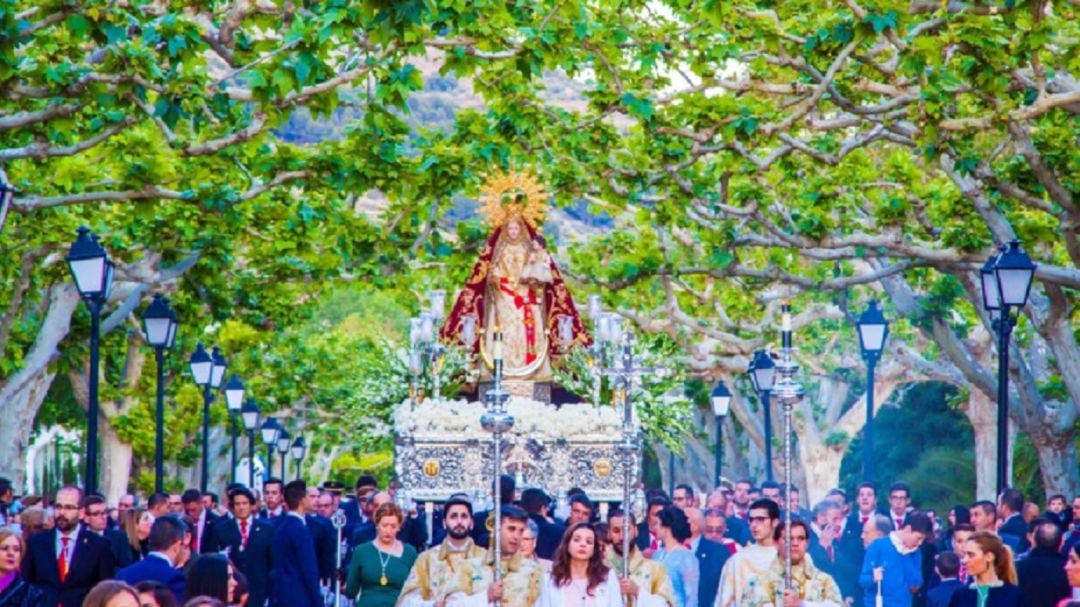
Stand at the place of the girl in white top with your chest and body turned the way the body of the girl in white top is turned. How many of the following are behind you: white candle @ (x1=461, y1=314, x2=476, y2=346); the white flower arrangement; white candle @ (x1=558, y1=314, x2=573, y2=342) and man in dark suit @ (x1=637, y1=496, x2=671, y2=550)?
4

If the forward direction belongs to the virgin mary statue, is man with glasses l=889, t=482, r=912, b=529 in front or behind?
in front

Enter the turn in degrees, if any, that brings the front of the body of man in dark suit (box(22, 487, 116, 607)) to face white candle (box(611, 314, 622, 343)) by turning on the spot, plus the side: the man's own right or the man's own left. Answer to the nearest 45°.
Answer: approximately 135° to the man's own left

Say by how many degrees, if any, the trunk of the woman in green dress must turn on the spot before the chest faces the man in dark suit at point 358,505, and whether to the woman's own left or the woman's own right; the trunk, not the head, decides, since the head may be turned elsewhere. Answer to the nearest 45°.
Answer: approximately 180°

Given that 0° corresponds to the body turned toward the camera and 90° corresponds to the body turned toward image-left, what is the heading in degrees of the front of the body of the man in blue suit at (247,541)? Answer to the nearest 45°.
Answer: approximately 0°

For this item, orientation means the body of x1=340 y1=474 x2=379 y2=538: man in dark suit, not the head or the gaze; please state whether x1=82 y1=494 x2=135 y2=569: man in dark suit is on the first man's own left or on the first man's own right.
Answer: on the first man's own right
